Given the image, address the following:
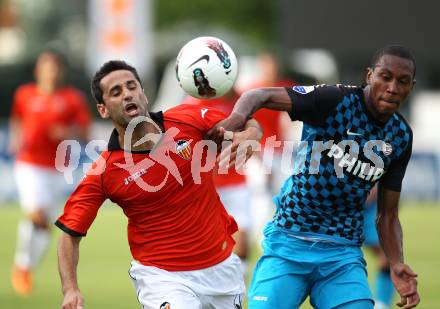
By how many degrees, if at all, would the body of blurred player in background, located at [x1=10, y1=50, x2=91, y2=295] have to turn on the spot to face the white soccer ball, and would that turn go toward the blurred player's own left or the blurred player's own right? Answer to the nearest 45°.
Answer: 0° — they already face it

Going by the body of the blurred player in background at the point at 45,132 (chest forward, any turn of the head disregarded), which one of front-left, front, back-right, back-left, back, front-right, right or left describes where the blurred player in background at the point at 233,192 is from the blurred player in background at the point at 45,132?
front-left

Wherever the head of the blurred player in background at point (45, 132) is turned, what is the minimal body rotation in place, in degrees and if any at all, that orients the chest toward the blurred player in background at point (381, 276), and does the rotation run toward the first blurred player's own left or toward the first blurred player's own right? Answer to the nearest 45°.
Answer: approximately 45° to the first blurred player's own left

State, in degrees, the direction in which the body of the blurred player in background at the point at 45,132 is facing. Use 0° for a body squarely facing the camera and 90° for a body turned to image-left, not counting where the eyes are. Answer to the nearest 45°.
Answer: approximately 0°
